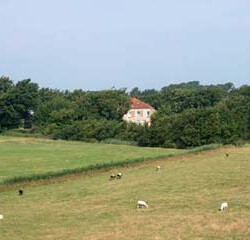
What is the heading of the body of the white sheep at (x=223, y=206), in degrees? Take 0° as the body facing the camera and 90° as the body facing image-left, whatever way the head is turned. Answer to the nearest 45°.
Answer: approximately 45°
